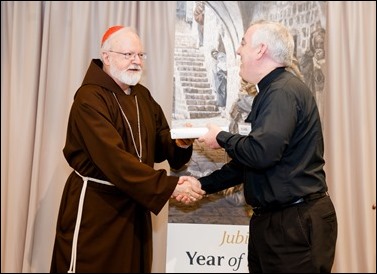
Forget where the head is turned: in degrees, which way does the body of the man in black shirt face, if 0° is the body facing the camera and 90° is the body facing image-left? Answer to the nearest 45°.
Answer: approximately 90°
